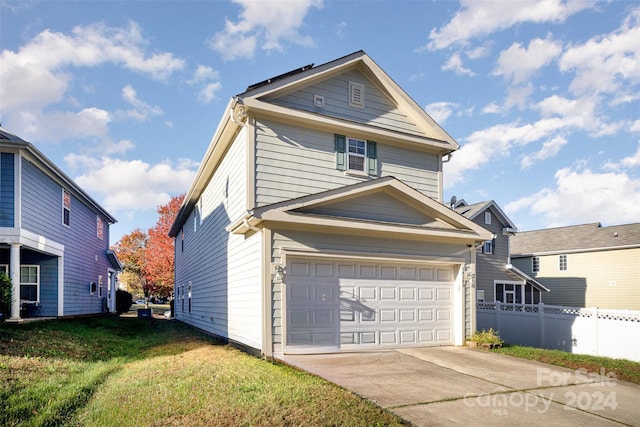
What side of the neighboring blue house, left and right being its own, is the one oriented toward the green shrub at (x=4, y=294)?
front

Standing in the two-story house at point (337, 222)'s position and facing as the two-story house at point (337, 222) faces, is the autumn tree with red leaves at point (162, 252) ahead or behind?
behind

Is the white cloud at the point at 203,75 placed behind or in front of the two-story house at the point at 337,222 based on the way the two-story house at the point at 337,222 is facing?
behind

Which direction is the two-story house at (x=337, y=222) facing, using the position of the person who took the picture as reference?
facing the viewer and to the right of the viewer

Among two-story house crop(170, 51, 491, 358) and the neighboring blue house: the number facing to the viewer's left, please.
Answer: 0

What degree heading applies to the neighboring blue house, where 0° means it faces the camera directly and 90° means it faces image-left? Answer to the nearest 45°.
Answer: approximately 0°

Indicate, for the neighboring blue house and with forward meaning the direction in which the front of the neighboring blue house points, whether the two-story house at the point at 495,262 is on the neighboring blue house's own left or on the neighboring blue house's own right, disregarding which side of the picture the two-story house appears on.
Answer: on the neighboring blue house's own left

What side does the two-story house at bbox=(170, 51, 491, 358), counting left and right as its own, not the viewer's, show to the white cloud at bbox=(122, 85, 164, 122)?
back

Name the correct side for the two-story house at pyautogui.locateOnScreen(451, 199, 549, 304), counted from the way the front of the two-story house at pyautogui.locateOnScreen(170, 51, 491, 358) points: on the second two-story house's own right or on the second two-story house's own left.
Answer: on the second two-story house's own left
